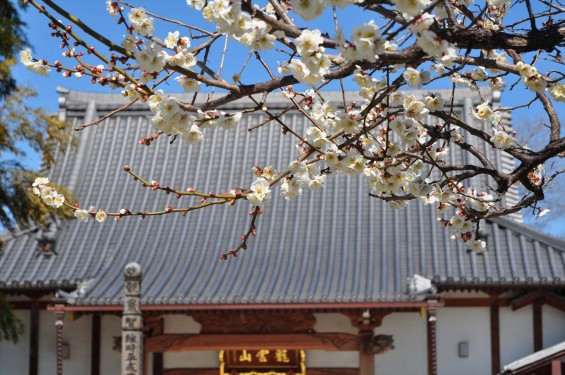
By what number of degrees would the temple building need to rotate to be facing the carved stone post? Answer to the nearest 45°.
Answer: approximately 45° to its right

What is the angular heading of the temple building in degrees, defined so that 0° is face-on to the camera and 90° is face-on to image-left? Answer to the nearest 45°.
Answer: approximately 0°
